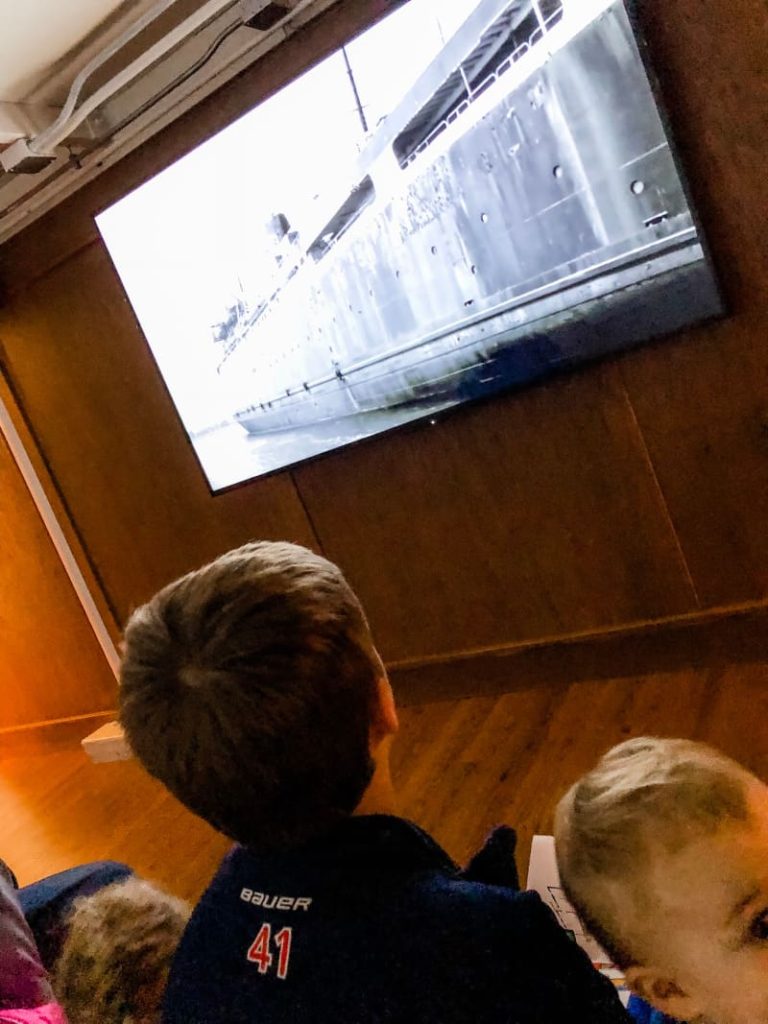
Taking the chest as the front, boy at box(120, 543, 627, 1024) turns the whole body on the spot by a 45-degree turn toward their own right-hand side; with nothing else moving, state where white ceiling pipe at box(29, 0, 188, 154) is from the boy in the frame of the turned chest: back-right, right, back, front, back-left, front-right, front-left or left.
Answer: left

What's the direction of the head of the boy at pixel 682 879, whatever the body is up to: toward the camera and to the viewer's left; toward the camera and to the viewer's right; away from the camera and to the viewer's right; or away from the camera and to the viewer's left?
toward the camera and to the viewer's right

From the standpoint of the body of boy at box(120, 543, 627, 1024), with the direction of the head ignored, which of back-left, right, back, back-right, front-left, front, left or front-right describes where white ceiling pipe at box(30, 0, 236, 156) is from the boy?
front-left

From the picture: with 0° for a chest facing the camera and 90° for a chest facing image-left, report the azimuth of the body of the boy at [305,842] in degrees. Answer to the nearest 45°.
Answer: approximately 225°

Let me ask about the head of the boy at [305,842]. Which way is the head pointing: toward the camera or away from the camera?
away from the camera
